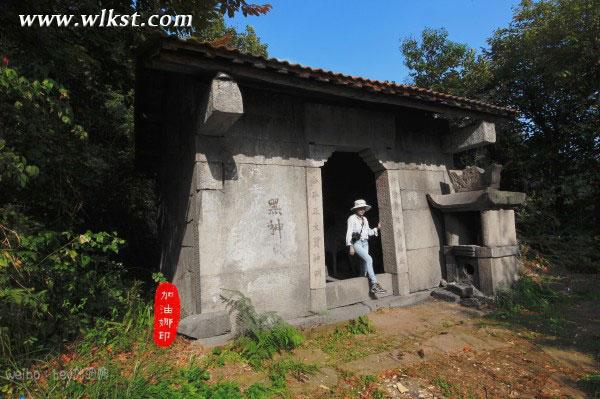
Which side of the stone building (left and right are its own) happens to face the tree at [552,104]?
left

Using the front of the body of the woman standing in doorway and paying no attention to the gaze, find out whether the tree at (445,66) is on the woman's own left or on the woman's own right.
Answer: on the woman's own left

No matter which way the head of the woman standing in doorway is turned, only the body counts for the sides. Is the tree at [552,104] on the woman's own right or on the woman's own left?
on the woman's own left

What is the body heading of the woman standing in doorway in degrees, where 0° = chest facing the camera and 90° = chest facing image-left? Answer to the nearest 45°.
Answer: approximately 315°

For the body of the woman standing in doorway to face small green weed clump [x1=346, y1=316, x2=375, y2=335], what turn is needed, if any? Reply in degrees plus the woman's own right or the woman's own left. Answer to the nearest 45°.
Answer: approximately 45° to the woman's own right

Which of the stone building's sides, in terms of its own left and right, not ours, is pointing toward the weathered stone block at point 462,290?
left

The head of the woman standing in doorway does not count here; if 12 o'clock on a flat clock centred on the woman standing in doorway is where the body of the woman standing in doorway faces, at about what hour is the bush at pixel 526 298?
The bush is roughly at 10 o'clock from the woman standing in doorway.

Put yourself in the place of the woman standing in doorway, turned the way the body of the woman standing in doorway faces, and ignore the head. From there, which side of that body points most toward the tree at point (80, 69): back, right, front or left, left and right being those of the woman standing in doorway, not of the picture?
right

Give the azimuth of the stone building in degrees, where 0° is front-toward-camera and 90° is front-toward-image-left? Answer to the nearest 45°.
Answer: approximately 315°

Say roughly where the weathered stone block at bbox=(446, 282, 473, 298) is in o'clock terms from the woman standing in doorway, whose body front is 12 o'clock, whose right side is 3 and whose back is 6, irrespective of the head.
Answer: The weathered stone block is roughly at 10 o'clock from the woman standing in doorway.

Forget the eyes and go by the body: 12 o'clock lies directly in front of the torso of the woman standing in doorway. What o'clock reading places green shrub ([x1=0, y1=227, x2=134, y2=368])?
The green shrub is roughly at 3 o'clock from the woman standing in doorway.
